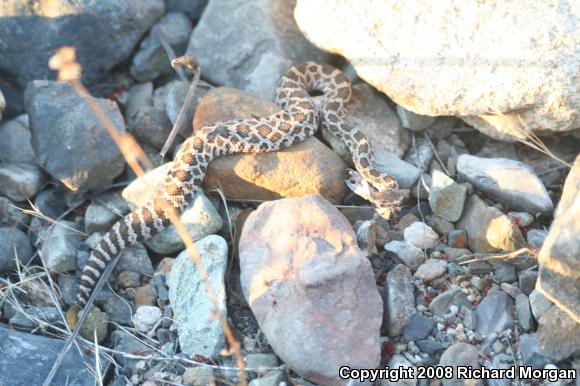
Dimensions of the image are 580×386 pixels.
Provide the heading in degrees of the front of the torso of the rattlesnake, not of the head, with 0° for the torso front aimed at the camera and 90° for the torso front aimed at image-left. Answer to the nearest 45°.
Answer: approximately 315°

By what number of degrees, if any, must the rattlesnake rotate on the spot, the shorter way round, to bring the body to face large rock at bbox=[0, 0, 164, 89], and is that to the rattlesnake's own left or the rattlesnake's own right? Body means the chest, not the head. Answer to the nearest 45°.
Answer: approximately 180°

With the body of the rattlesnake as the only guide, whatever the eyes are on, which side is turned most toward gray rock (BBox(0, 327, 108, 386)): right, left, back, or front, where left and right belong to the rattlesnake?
right

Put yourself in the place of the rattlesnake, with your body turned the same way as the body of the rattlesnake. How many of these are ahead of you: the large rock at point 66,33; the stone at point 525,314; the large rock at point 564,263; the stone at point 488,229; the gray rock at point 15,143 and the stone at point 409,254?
4

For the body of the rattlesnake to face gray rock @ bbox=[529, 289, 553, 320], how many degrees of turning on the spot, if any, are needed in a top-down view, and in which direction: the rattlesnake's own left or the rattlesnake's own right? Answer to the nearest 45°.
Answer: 0° — it already faces it

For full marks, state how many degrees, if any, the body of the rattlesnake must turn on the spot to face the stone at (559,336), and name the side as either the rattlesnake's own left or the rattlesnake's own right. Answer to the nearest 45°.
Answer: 0° — it already faces it

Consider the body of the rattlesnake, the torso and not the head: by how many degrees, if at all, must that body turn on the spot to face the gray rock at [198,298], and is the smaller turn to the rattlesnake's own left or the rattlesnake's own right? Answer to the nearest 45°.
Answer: approximately 45° to the rattlesnake's own right

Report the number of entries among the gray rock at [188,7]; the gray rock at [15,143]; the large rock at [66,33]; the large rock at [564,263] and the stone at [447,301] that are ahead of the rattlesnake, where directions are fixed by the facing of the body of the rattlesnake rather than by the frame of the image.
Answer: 2

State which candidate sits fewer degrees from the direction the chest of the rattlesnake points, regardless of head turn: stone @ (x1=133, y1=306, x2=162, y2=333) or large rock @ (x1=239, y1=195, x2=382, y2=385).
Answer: the large rock

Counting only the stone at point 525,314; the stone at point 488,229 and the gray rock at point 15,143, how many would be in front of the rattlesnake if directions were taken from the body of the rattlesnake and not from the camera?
2

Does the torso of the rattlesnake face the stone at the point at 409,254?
yes
